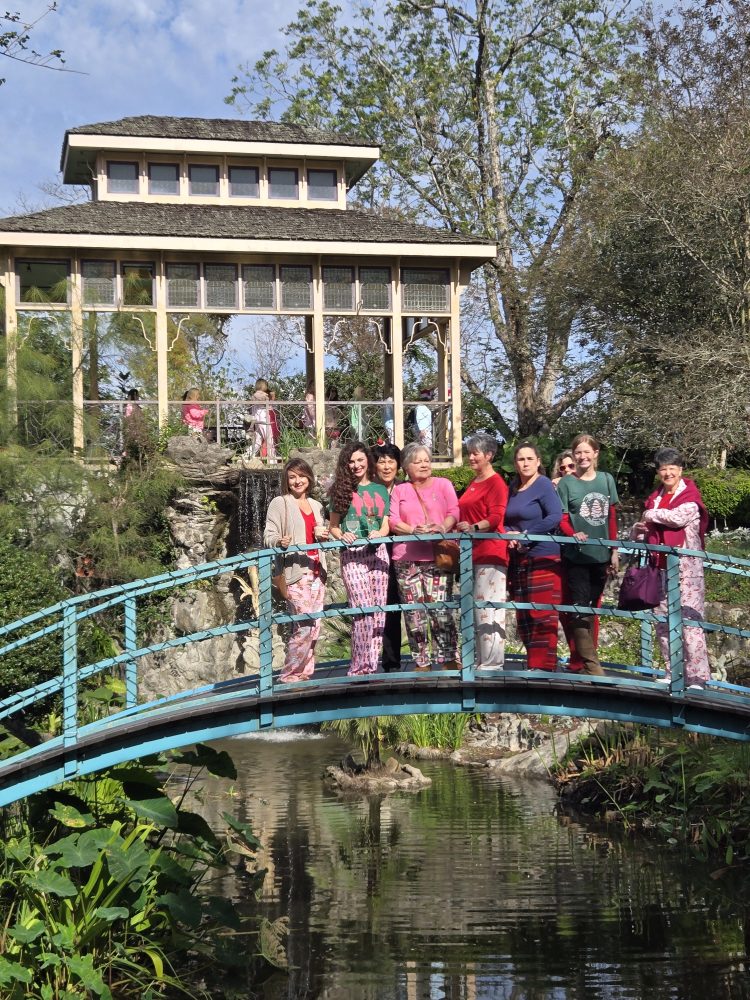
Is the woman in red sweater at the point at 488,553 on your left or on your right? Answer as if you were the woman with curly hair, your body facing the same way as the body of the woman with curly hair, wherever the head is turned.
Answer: on your left

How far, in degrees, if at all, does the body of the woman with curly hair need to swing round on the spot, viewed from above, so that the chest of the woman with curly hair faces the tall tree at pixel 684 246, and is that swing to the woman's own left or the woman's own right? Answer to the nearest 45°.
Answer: approximately 180°

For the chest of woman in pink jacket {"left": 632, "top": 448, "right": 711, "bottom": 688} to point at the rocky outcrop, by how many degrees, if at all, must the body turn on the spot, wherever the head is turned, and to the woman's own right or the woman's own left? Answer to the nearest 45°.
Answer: approximately 90° to the woman's own right

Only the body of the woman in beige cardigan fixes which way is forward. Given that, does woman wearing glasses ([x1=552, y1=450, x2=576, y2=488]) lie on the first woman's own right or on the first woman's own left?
on the first woman's own left

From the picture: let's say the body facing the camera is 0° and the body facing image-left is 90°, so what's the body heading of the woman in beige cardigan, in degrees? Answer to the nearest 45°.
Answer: approximately 315°

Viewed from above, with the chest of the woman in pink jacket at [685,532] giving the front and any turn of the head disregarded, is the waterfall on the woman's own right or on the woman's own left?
on the woman's own right

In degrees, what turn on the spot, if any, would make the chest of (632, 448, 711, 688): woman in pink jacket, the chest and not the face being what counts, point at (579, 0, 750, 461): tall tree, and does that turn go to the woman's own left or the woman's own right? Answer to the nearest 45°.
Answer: approximately 135° to the woman's own right

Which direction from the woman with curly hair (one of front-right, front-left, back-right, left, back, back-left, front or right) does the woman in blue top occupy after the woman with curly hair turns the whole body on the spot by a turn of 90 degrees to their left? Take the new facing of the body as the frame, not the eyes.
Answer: front

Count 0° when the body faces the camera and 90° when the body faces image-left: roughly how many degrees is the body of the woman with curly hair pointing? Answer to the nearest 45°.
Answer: approximately 0°

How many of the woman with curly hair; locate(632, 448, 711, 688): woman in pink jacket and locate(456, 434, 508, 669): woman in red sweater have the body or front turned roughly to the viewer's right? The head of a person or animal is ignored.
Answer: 0

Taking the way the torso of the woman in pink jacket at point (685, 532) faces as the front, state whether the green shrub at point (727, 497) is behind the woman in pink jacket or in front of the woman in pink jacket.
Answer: behind
